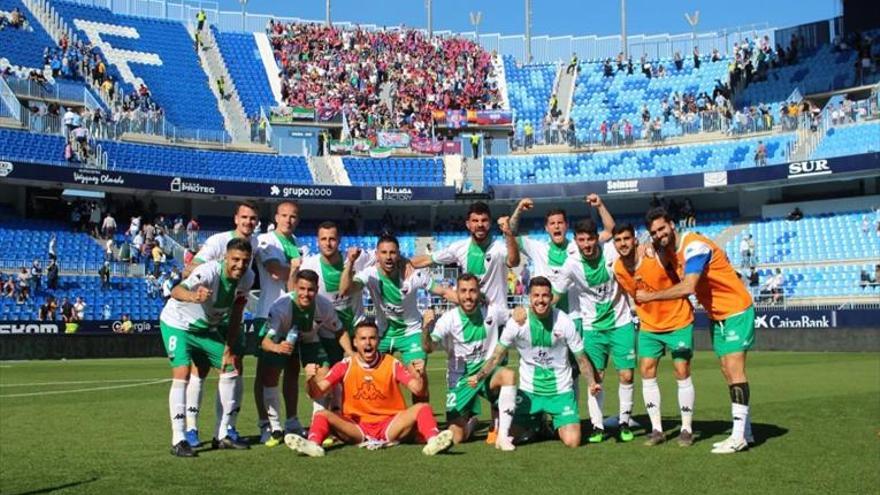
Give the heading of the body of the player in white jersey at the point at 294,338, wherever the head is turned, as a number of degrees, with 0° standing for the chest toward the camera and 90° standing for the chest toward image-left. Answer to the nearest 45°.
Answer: approximately 0°

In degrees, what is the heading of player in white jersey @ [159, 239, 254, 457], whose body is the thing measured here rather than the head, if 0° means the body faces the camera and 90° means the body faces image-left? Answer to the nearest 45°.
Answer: approximately 315°

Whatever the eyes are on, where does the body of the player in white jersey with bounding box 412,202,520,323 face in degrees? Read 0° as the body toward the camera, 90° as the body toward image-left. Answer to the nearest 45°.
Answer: approximately 0°

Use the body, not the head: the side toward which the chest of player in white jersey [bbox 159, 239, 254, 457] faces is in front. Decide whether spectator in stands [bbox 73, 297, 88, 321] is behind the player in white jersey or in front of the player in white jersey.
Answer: behind

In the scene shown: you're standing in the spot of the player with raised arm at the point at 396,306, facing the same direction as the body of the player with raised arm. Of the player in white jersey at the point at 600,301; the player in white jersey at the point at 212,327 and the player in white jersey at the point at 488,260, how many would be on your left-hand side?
2

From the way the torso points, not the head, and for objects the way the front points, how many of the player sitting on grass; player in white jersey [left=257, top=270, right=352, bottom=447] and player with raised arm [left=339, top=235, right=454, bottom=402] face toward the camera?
3
